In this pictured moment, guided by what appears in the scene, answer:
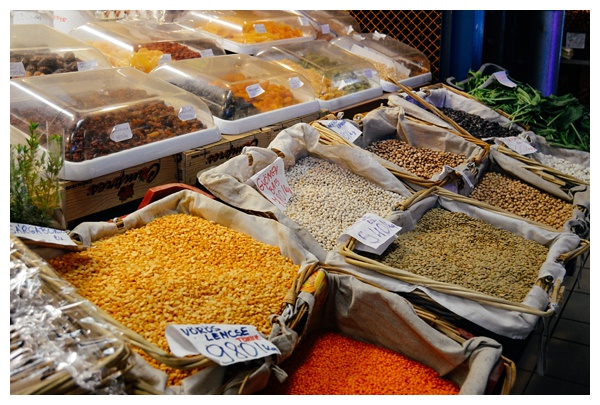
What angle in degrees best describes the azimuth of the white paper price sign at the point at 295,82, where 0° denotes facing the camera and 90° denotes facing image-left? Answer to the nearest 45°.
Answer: approximately 0°

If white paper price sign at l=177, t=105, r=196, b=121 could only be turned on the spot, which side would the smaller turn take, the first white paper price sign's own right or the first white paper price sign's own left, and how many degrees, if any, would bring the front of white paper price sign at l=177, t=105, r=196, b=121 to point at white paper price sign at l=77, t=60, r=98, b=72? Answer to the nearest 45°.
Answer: approximately 135° to the first white paper price sign's own right

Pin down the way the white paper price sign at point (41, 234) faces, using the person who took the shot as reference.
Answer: facing the viewer

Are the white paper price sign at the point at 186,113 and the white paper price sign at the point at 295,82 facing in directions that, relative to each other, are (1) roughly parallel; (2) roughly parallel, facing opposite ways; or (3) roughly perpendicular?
roughly parallel

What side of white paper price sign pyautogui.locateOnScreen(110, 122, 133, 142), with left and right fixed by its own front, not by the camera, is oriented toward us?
front

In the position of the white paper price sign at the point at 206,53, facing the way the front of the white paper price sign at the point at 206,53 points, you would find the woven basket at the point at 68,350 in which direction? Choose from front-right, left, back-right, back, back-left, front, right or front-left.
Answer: front

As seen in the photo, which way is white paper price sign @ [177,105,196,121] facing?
toward the camera

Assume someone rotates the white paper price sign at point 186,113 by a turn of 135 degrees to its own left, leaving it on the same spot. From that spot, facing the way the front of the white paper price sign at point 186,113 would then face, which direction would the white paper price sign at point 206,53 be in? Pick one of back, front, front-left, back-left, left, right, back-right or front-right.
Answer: front-left

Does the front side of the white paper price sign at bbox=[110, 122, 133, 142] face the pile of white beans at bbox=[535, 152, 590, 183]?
no

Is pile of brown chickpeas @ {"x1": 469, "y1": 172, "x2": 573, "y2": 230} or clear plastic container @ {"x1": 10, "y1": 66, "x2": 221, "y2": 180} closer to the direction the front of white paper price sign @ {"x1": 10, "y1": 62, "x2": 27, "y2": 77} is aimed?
the clear plastic container

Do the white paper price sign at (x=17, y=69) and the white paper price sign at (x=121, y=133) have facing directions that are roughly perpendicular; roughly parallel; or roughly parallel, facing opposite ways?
roughly parallel

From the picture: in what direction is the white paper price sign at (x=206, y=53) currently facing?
toward the camera

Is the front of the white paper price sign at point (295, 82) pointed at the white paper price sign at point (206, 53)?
no

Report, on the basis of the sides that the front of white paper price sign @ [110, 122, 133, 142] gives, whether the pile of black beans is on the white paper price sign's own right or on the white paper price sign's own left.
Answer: on the white paper price sign's own left

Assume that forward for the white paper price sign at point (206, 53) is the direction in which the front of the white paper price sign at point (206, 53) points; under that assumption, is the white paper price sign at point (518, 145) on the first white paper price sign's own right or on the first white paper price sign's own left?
on the first white paper price sign's own left

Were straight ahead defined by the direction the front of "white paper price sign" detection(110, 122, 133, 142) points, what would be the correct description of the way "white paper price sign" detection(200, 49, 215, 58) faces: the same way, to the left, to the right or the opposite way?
the same way
